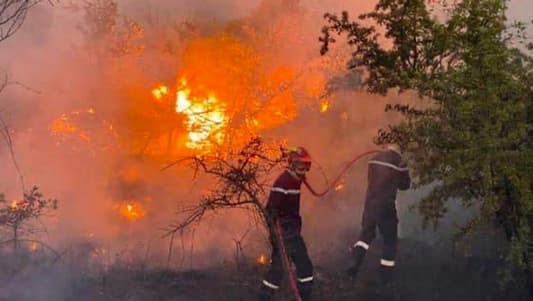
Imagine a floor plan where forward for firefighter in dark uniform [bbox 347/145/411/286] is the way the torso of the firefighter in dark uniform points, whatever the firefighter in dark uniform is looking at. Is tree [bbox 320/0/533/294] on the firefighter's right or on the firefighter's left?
on the firefighter's right
